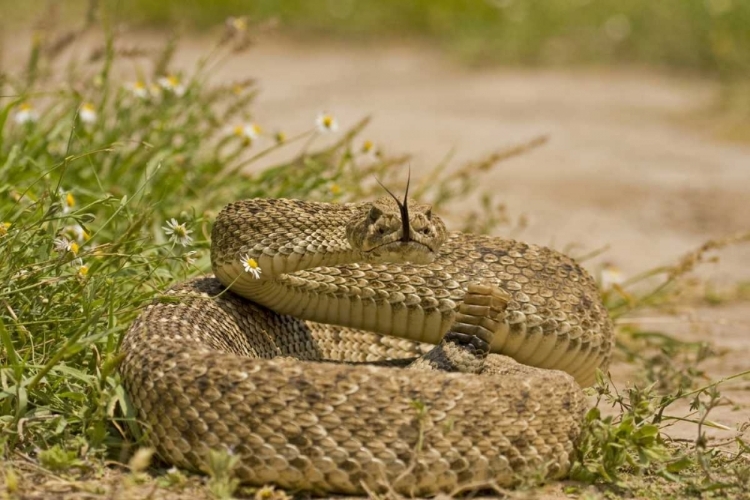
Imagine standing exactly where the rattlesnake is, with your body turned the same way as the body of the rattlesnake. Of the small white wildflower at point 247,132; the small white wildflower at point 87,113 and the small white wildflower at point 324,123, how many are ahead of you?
0

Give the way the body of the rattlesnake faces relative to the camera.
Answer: toward the camera

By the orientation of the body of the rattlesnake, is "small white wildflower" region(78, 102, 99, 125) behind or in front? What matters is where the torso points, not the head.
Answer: behind

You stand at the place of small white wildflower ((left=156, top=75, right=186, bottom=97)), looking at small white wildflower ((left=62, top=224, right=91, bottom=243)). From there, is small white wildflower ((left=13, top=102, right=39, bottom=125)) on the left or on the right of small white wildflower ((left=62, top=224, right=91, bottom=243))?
right

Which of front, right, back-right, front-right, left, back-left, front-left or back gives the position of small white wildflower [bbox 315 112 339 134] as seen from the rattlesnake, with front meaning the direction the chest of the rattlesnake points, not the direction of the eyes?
back

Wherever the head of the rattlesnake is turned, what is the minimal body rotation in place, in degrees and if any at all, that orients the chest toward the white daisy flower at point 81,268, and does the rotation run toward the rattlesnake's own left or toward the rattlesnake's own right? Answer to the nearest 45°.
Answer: approximately 90° to the rattlesnake's own right

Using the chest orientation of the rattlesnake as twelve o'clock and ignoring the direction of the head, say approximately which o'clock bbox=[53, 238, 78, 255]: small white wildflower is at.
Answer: The small white wildflower is roughly at 3 o'clock from the rattlesnake.

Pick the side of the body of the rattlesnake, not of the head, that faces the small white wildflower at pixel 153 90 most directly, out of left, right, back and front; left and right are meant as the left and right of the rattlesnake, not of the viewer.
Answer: back

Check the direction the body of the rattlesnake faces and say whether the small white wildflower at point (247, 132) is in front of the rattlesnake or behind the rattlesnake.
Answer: behind

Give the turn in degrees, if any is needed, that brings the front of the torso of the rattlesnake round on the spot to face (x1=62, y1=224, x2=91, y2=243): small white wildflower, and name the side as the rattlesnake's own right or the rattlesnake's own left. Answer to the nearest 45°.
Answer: approximately 135° to the rattlesnake's own right

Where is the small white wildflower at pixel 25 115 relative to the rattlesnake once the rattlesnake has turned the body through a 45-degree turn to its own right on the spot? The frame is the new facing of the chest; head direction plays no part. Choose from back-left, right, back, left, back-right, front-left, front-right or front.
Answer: right

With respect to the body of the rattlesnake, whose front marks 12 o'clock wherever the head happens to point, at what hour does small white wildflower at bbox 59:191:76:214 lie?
The small white wildflower is roughly at 4 o'clock from the rattlesnake.
